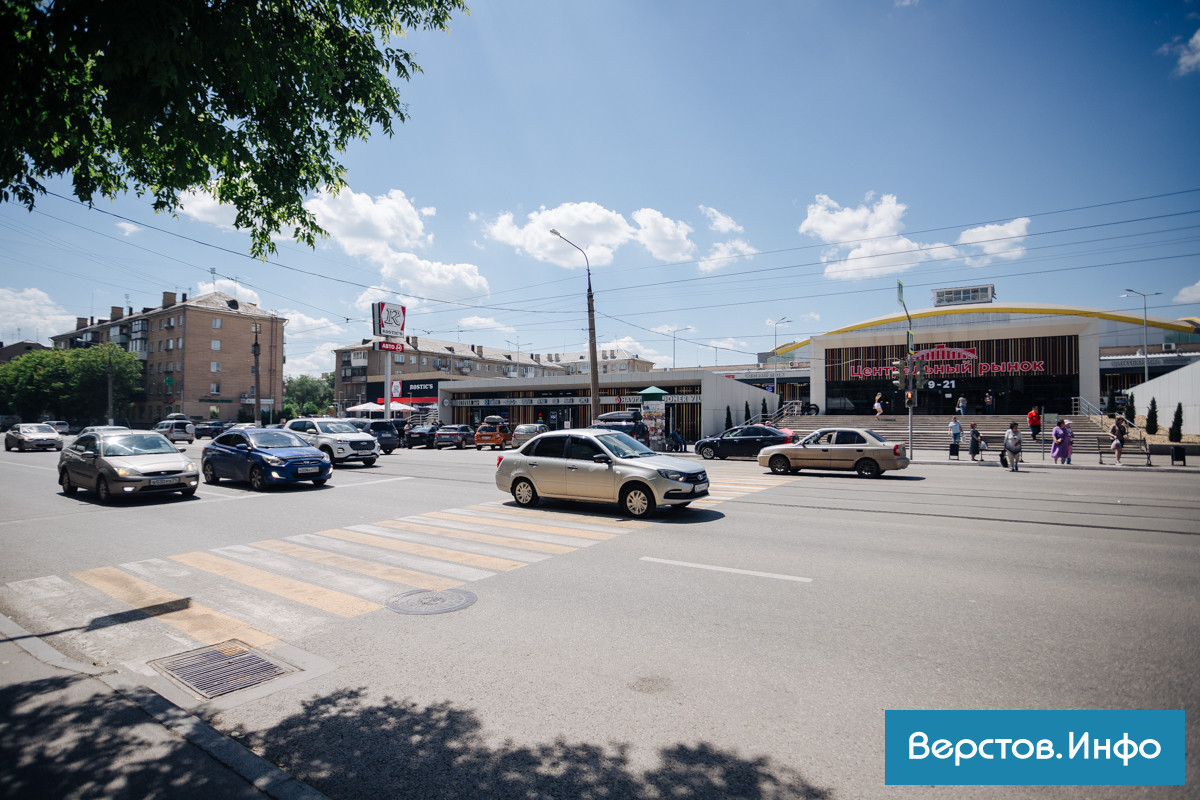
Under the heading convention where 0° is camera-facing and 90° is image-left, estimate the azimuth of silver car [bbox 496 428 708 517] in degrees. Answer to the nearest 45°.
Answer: approximately 315°

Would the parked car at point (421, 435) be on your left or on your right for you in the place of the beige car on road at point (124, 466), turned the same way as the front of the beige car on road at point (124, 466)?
on your left

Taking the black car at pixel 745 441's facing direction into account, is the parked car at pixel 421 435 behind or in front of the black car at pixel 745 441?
in front

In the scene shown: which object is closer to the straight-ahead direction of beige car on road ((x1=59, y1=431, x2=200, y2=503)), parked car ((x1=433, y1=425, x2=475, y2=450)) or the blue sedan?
the blue sedan

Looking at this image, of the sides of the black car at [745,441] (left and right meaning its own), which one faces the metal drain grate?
left

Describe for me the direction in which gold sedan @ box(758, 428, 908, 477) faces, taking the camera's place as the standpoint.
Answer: facing to the left of the viewer

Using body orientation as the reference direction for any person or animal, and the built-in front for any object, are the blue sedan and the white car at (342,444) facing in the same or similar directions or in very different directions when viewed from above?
same or similar directions

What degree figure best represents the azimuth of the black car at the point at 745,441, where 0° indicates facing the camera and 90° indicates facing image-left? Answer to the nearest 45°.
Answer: approximately 90°

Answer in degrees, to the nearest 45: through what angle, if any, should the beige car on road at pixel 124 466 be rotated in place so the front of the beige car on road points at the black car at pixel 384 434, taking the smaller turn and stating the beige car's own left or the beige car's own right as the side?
approximately 90° to the beige car's own left

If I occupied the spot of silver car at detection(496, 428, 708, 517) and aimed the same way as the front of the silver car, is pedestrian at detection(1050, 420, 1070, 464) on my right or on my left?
on my left

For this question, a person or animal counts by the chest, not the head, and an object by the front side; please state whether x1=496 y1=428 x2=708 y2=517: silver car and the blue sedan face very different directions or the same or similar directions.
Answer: same or similar directions

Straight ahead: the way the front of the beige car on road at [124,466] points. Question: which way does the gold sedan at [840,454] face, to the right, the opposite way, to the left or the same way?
the opposite way

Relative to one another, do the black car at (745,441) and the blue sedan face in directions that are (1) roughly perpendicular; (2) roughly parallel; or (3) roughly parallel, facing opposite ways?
roughly parallel, facing opposite ways

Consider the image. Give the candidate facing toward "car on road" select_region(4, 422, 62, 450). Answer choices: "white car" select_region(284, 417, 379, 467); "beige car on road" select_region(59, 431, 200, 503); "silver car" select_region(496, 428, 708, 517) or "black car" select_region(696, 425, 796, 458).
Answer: the black car

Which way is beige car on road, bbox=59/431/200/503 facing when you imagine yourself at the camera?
facing the viewer and to the right of the viewer

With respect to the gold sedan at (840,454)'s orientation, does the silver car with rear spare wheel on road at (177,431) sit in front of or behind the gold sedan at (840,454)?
in front
